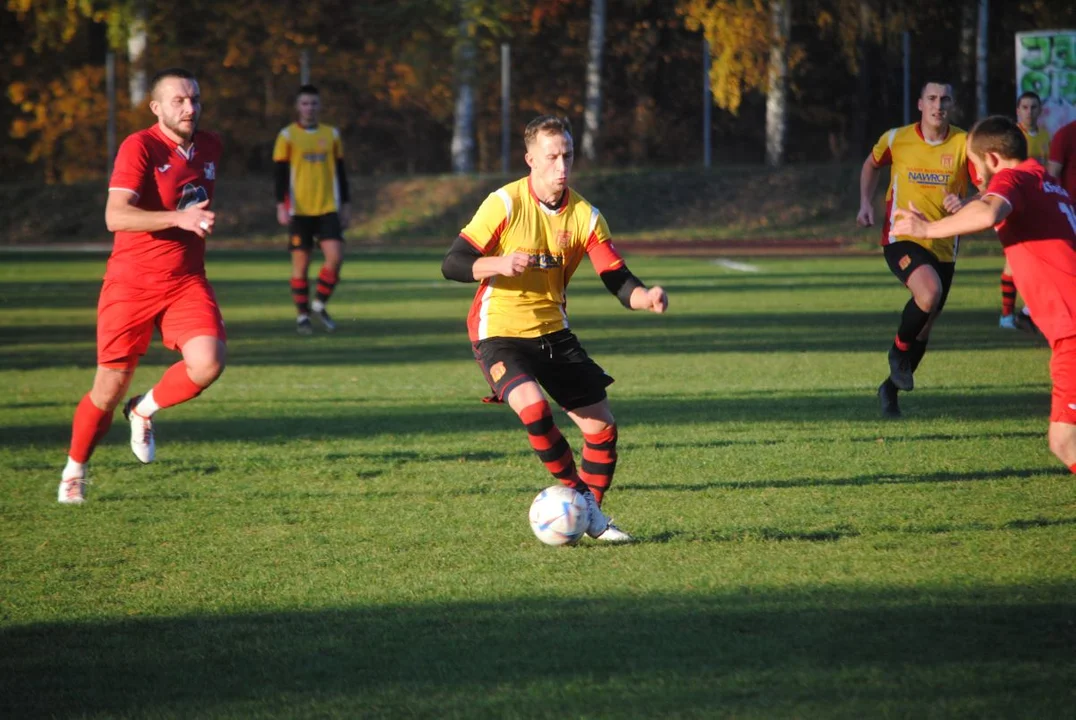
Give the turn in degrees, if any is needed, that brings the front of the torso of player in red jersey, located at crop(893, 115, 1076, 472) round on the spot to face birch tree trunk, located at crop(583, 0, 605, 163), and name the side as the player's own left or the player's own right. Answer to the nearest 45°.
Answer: approximately 45° to the player's own right

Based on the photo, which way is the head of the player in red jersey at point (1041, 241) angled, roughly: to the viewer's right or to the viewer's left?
to the viewer's left

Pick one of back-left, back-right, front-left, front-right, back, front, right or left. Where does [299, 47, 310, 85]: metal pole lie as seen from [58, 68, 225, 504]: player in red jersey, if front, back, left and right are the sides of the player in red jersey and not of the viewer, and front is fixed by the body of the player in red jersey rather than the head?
back-left

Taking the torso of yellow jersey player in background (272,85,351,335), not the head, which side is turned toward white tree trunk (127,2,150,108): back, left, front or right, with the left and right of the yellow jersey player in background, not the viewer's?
back

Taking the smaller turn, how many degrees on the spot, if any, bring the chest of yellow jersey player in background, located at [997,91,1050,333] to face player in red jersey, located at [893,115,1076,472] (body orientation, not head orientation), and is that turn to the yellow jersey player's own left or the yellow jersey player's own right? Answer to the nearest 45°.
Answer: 0° — they already face them

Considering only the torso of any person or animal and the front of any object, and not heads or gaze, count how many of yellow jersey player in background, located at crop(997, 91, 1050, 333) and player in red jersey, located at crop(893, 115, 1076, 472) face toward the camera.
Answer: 1

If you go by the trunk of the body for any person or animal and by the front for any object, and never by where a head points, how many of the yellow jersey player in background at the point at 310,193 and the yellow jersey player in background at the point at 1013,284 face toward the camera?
2

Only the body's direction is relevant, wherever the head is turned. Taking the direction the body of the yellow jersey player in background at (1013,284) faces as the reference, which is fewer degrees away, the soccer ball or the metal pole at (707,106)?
the soccer ball

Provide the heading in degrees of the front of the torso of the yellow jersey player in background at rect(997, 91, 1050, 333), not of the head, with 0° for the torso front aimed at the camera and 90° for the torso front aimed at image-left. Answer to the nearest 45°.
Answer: approximately 0°

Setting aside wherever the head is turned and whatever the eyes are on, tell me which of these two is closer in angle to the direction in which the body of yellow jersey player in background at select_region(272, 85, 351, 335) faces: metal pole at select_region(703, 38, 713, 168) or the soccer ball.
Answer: the soccer ball

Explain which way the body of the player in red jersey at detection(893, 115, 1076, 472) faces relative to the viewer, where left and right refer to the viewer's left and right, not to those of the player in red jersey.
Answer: facing away from the viewer and to the left of the viewer

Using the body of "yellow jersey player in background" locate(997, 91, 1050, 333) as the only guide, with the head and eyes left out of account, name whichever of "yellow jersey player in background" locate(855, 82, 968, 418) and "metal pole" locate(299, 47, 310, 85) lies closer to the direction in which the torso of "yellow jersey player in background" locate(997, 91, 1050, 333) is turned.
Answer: the yellow jersey player in background
